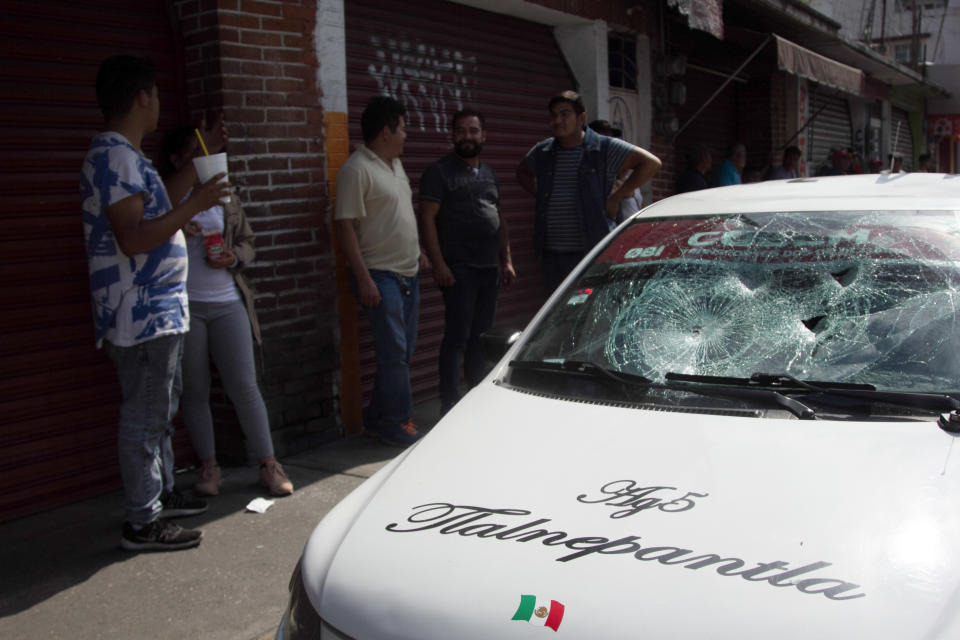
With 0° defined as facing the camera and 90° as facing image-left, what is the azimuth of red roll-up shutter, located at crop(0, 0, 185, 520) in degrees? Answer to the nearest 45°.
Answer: approximately 315°

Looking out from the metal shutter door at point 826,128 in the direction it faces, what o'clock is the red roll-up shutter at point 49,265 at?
The red roll-up shutter is roughly at 2 o'clock from the metal shutter door.

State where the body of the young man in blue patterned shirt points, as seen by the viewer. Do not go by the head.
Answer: to the viewer's right

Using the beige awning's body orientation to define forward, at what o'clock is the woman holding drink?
The woman holding drink is roughly at 2 o'clock from the beige awning.

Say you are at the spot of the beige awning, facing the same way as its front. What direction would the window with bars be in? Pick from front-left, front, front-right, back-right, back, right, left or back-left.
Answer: right

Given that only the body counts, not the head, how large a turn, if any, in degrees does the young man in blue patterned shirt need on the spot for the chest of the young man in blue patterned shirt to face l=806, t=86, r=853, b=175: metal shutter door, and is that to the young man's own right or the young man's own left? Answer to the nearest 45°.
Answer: approximately 45° to the young man's own left

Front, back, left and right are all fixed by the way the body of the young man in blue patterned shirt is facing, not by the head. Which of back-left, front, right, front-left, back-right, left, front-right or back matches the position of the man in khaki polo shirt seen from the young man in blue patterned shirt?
front-left

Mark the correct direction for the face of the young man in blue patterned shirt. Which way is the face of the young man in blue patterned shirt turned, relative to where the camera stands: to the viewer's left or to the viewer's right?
to the viewer's right

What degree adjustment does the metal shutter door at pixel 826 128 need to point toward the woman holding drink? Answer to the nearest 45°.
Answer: approximately 45° to its right
